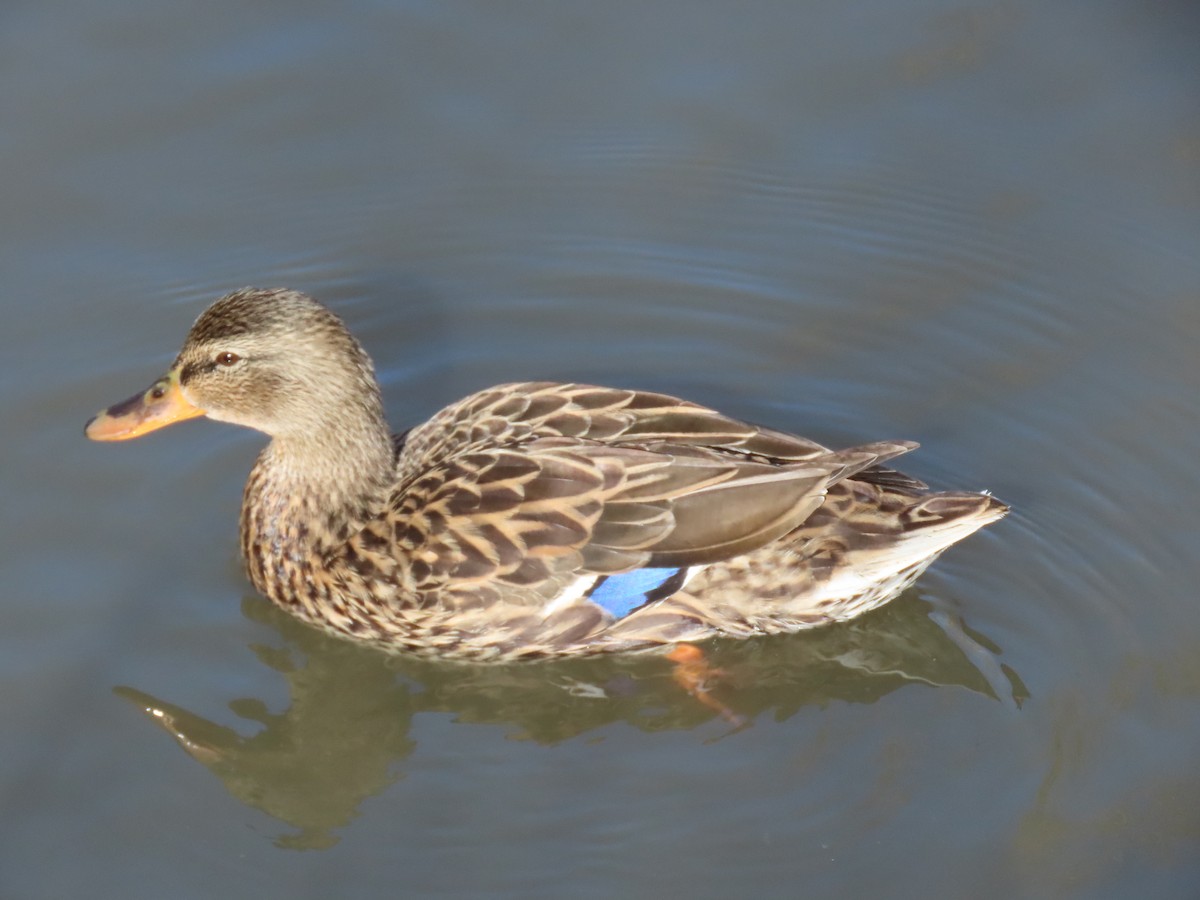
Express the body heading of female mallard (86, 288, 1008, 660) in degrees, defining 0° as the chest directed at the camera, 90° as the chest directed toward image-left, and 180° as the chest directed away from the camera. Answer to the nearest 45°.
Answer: approximately 90°
